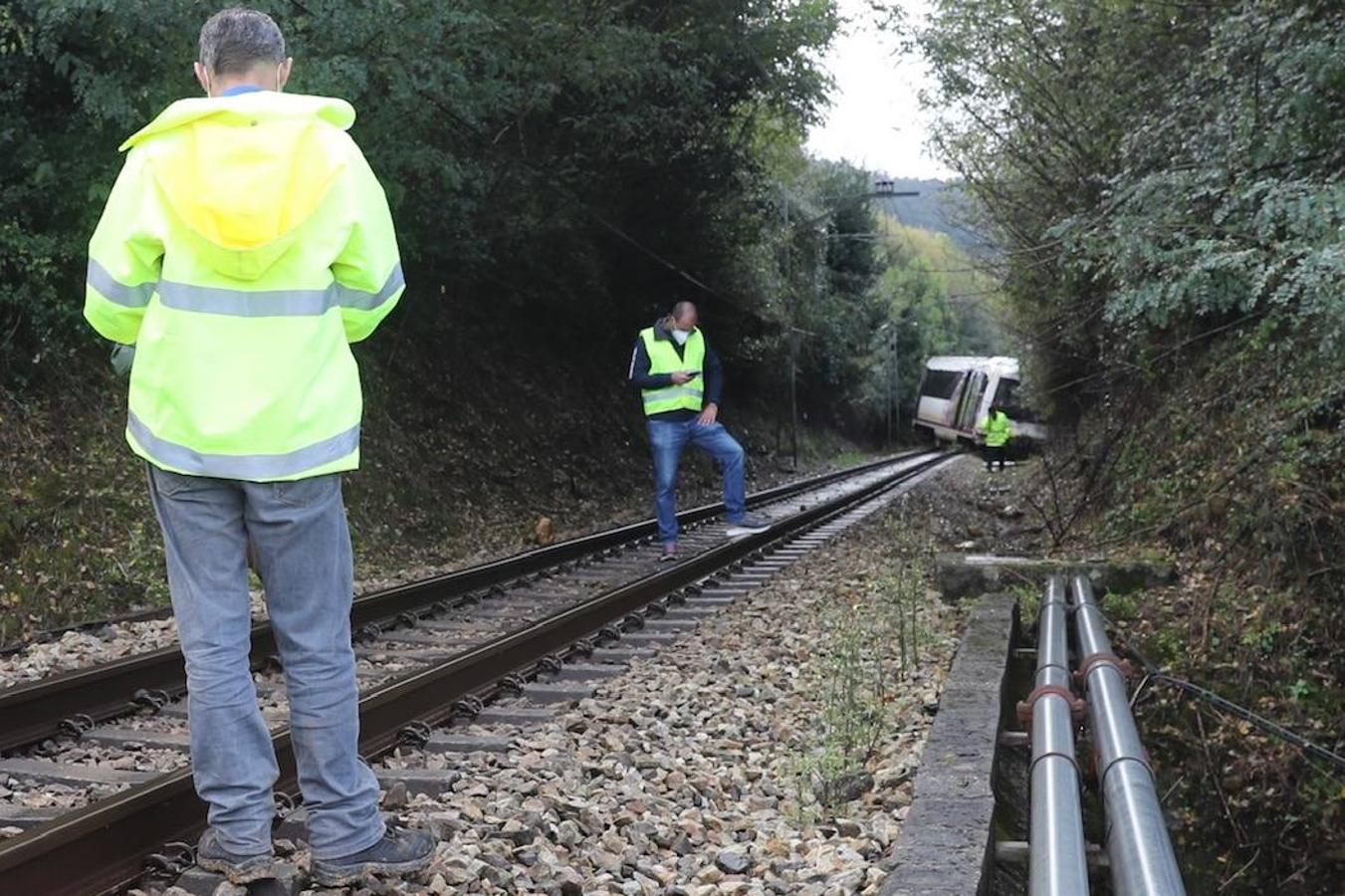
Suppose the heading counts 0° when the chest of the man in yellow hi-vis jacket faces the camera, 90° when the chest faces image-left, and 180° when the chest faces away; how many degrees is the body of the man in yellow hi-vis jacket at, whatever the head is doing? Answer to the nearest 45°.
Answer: approximately 180°

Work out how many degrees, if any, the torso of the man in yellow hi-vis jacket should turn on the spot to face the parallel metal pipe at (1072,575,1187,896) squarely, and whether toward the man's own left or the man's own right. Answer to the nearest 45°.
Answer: approximately 90° to the man's own right

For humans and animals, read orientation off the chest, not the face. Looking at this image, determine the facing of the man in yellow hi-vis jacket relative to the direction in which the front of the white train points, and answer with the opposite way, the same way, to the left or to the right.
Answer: the opposite way

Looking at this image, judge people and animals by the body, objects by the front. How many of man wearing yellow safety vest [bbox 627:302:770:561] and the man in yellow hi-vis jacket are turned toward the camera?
1

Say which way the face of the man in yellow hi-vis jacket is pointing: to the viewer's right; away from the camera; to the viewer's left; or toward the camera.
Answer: away from the camera

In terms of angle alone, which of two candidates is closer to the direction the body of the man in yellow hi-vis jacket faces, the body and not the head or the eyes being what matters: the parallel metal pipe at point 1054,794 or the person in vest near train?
the person in vest near train

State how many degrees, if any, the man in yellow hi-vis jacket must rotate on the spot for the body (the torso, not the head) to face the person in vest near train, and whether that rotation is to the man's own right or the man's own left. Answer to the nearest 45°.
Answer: approximately 45° to the man's own right
